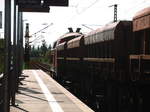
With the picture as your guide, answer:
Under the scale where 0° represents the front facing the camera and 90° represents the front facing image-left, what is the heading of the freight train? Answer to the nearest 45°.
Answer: approximately 135°
